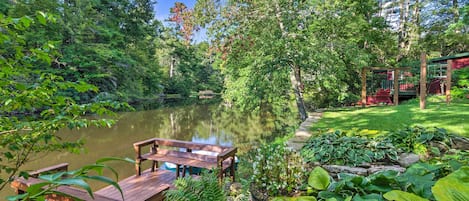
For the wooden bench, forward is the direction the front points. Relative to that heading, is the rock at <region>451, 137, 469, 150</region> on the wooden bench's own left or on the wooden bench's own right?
on the wooden bench's own left

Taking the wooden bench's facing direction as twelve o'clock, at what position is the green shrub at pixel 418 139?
The green shrub is roughly at 8 o'clock from the wooden bench.

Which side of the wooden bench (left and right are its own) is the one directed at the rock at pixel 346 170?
left

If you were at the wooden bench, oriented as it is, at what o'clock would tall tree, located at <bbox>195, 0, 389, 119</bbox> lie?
The tall tree is roughly at 6 o'clock from the wooden bench.
